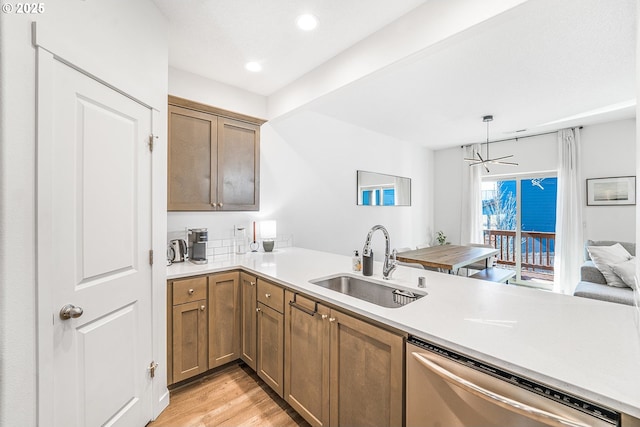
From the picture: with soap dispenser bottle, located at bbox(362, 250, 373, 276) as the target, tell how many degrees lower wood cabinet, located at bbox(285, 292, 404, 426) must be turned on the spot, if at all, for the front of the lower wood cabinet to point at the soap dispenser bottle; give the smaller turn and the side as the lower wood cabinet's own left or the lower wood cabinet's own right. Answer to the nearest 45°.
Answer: approximately 135° to the lower wood cabinet's own right

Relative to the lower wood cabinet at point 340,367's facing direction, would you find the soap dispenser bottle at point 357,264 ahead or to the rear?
to the rear

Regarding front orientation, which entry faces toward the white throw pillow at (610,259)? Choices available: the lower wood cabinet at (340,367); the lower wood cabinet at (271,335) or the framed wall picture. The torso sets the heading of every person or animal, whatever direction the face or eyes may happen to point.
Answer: the framed wall picture

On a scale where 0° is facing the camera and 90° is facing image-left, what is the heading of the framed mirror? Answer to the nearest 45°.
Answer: approximately 315°

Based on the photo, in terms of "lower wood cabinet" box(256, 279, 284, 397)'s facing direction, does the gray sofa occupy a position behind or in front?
behind

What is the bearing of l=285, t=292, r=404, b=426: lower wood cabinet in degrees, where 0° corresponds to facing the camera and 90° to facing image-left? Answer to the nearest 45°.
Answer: approximately 45°

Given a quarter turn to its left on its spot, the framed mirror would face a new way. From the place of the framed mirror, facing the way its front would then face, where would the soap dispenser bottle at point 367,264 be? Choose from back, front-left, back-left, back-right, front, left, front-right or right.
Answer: back-right

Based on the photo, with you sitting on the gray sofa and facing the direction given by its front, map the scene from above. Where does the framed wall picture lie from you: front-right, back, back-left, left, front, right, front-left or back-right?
back

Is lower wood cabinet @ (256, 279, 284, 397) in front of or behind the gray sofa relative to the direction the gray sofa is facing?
in front
